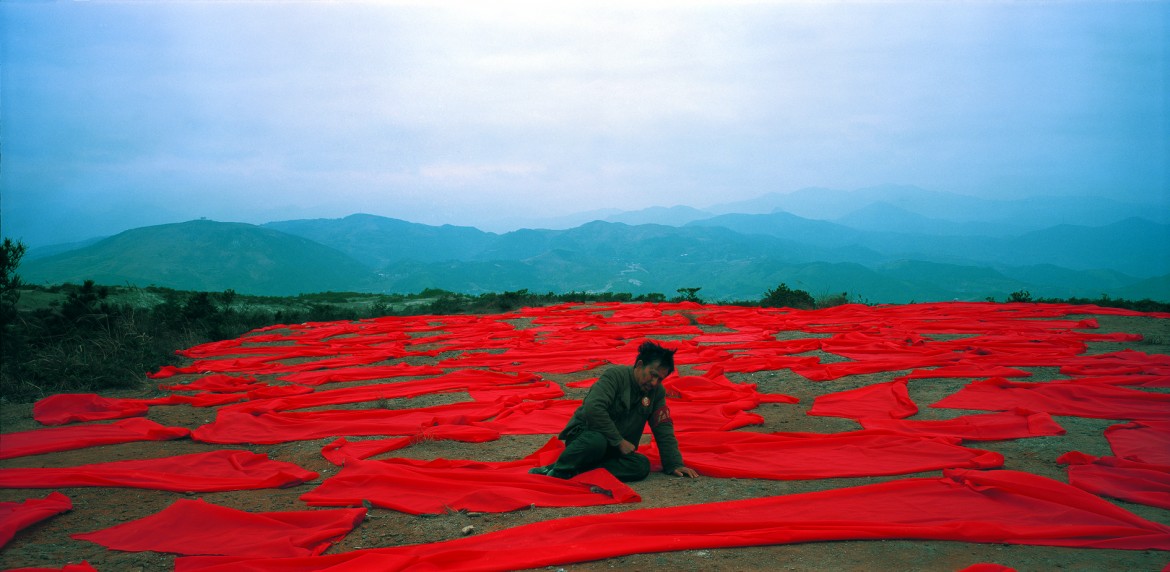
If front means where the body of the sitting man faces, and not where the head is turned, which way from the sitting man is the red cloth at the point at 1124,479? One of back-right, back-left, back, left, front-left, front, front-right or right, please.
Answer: front-left

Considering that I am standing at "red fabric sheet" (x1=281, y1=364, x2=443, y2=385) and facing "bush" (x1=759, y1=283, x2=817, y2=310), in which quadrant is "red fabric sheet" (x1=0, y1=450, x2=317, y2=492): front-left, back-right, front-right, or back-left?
back-right

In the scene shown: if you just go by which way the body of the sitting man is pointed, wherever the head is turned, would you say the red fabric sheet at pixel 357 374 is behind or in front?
behind

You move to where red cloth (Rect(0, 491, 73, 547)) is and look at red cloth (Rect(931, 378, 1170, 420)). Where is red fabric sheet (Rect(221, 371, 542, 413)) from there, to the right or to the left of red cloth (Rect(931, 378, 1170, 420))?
left

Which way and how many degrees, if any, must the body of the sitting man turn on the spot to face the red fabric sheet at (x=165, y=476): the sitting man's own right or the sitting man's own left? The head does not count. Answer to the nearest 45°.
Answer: approximately 135° to the sitting man's own right

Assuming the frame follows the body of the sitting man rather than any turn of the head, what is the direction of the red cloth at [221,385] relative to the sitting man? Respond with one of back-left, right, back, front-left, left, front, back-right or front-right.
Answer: back

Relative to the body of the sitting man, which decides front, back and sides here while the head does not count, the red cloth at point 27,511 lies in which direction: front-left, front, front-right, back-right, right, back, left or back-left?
back-right

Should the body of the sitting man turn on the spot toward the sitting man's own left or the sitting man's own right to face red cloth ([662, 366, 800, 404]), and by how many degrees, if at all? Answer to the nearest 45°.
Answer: approximately 135° to the sitting man's own left

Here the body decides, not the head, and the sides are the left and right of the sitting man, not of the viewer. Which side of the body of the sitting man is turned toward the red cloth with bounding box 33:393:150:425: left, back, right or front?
back

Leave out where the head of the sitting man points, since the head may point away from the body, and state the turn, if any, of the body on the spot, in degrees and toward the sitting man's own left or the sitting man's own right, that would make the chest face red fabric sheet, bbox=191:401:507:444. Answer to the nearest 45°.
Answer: approximately 180°

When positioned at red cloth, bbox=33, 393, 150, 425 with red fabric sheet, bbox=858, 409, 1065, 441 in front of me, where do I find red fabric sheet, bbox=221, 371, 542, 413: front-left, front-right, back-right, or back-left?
front-left

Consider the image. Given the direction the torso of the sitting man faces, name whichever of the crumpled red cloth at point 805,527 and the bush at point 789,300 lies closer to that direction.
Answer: the crumpled red cloth

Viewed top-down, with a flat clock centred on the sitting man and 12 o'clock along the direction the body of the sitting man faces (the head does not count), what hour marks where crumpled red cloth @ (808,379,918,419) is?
The crumpled red cloth is roughly at 9 o'clock from the sitting man.

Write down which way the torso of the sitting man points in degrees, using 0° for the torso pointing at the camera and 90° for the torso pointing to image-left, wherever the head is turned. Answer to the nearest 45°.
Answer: approximately 315°

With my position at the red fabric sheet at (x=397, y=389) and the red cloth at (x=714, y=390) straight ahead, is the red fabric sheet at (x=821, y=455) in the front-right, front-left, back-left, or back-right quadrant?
front-right
